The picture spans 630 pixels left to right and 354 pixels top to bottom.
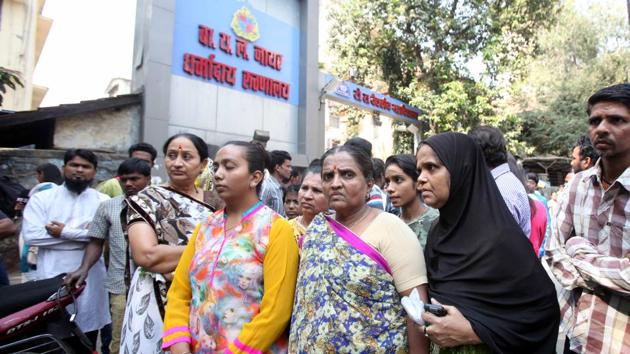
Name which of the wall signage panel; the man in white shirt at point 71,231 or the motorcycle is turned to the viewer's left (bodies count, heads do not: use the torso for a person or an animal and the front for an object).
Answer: the motorcycle

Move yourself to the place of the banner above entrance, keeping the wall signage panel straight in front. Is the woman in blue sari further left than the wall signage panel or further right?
left

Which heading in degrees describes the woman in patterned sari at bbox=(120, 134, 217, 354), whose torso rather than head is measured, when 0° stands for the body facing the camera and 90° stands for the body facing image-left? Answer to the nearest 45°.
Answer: approximately 315°

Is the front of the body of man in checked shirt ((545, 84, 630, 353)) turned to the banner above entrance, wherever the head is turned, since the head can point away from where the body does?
no

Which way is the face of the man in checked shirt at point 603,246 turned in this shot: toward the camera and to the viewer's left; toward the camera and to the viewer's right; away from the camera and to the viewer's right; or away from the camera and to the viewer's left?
toward the camera and to the viewer's left

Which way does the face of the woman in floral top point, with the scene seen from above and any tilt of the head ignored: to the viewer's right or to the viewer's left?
to the viewer's left

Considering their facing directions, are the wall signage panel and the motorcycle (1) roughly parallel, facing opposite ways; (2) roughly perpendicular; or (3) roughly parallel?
roughly perpendicular

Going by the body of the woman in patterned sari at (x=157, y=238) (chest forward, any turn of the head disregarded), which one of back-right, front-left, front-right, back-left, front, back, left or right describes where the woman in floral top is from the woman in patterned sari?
front

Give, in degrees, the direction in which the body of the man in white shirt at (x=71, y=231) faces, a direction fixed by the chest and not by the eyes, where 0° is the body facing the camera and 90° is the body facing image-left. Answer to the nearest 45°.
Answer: approximately 0°

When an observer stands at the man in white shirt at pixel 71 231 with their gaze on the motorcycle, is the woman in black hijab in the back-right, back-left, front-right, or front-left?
front-left

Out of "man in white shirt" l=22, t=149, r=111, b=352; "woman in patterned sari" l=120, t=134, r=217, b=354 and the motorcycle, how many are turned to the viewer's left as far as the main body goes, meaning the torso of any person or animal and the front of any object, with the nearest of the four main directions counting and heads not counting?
1

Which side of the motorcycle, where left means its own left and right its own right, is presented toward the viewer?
left

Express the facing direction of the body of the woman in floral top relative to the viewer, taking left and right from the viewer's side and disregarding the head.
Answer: facing the viewer and to the left of the viewer
